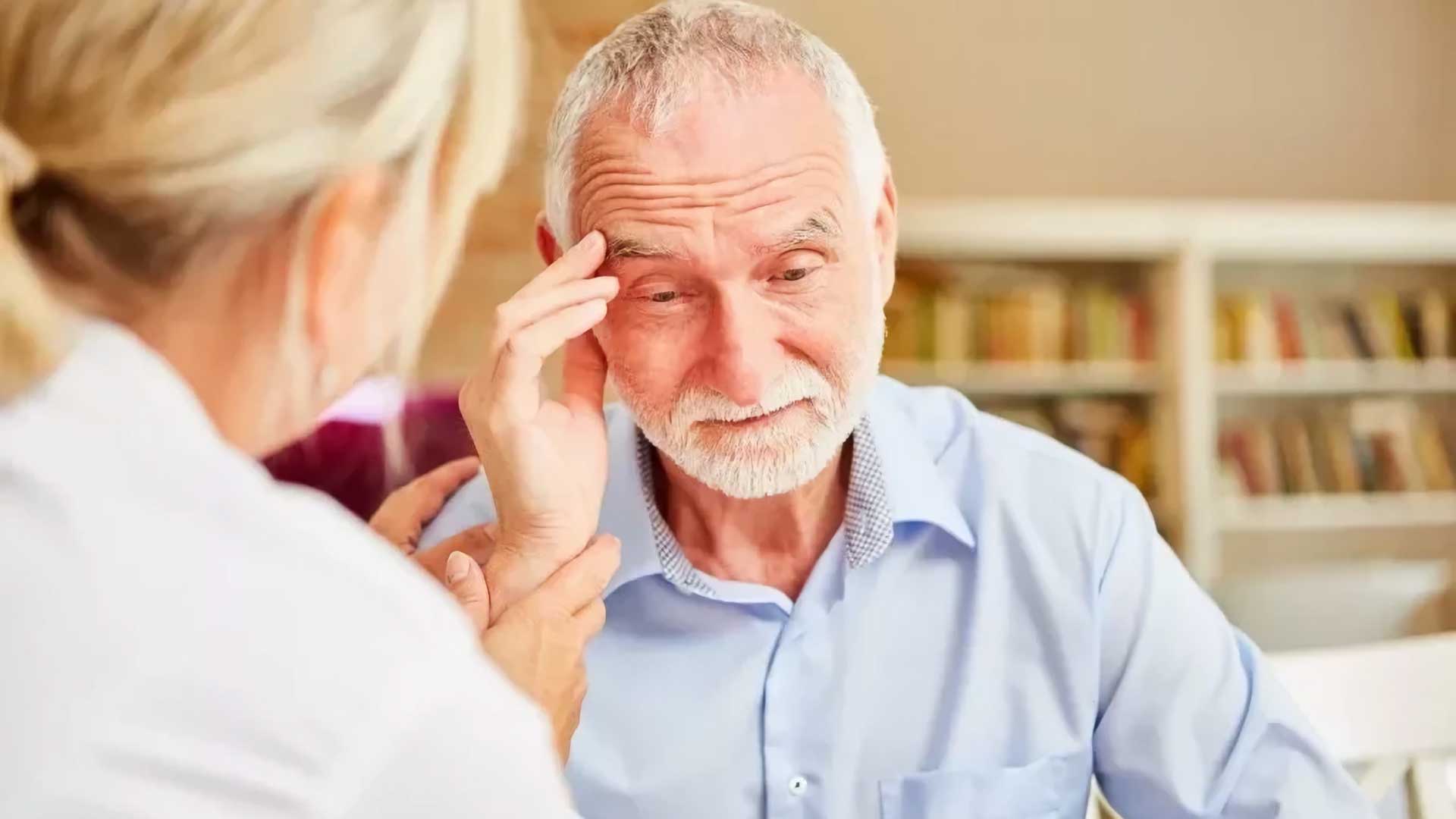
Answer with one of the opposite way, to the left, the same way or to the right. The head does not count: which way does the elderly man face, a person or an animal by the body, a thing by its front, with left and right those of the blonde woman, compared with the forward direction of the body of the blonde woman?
the opposite way

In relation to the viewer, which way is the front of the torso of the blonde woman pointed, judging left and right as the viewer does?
facing away from the viewer and to the right of the viewer

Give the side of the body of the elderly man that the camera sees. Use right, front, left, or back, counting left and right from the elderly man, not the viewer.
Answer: front

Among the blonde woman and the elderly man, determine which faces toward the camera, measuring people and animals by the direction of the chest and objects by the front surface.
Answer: the elderly man

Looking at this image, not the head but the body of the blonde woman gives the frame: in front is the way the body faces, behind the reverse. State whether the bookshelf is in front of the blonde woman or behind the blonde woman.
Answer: in front

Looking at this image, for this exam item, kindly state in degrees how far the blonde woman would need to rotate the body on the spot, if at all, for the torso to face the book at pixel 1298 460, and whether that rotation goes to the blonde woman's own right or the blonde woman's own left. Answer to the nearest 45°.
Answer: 0° — they already face it

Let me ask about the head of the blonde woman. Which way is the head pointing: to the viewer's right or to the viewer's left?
to the viewer's right

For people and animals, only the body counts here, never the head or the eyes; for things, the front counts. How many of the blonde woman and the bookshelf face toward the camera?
1

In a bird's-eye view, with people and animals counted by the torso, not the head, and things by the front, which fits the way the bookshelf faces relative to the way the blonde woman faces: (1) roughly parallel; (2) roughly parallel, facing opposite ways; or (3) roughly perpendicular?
roughly parallel, facing opposite ways

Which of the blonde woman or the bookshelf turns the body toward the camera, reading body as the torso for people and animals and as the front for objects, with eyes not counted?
the bookshelf

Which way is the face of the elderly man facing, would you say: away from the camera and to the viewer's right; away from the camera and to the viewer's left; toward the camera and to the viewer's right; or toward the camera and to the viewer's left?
toward the camera and to the viewer's left

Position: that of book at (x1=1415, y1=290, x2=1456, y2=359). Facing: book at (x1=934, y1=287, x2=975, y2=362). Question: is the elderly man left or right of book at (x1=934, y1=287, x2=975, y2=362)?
left

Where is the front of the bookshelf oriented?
toward the camera

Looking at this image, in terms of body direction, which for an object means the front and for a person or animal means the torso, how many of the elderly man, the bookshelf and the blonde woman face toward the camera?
2
